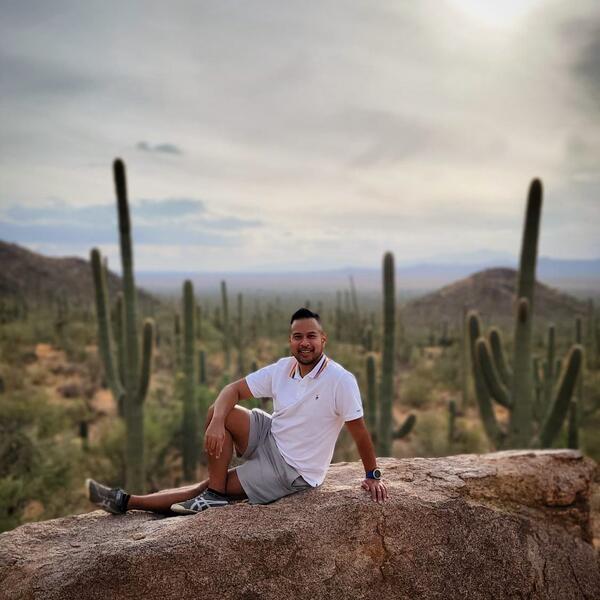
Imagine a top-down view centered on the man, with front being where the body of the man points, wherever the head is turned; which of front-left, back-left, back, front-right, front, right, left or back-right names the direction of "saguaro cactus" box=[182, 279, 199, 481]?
back-right

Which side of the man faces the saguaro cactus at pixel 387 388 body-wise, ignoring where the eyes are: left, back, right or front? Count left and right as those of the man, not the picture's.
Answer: back

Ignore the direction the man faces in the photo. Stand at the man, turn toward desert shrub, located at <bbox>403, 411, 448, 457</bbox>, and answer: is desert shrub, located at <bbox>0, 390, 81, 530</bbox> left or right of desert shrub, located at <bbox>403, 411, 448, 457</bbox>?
left

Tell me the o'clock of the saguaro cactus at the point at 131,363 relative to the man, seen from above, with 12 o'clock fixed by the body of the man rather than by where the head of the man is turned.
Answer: The saguaro cactus is roughly at 4 o'clock from the man.

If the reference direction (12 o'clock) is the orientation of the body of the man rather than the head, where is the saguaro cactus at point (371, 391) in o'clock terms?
The saguaro cactus is roughly at 5 o'clock from the man.

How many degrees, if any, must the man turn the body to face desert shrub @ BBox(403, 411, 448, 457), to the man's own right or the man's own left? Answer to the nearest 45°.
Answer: approximately 180°

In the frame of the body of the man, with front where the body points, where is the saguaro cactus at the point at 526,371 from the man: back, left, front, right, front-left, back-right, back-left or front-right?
back

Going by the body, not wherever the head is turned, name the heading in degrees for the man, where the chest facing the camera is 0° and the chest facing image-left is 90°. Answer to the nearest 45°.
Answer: approximately 45°
